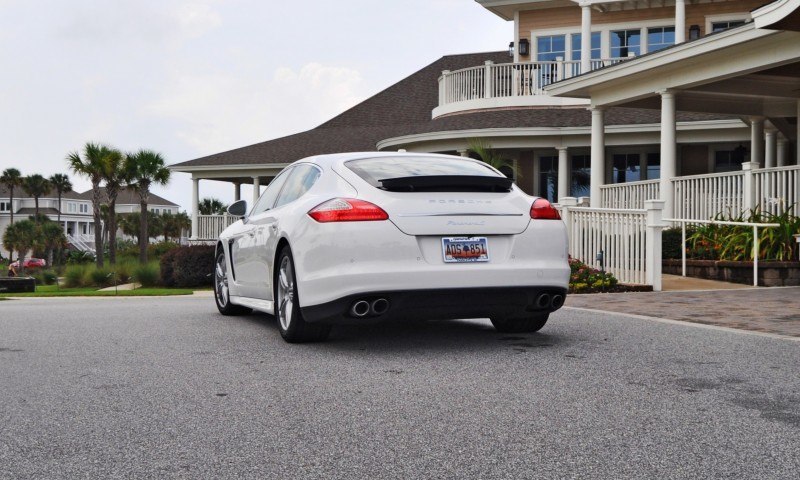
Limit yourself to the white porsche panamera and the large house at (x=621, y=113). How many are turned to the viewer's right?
0

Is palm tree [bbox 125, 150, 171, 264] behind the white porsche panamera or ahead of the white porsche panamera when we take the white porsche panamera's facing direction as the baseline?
ahead

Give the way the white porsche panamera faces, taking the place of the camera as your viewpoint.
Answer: facing away from the viewer and to the left of the viewer

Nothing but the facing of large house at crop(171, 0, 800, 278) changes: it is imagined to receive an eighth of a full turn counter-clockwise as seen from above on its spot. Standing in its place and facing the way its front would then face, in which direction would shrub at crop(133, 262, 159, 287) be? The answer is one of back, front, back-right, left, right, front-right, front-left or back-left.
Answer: right

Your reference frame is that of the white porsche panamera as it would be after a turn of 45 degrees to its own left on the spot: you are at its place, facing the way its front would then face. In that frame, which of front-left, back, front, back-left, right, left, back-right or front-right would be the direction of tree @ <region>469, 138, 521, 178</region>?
right

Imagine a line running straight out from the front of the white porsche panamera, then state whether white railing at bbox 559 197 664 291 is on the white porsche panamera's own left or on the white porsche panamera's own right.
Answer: on the white porsche panamera's own right

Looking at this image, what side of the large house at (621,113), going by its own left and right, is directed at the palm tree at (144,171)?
right

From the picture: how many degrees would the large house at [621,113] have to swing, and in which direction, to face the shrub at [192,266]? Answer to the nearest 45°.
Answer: approximately 45° to its right

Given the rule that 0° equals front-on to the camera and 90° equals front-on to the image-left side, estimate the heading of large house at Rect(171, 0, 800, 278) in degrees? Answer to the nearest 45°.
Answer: approximately 45°

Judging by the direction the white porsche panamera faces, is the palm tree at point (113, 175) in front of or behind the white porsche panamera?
in front

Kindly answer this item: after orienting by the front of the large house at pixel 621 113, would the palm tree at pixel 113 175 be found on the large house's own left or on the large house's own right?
on the large house's own right
